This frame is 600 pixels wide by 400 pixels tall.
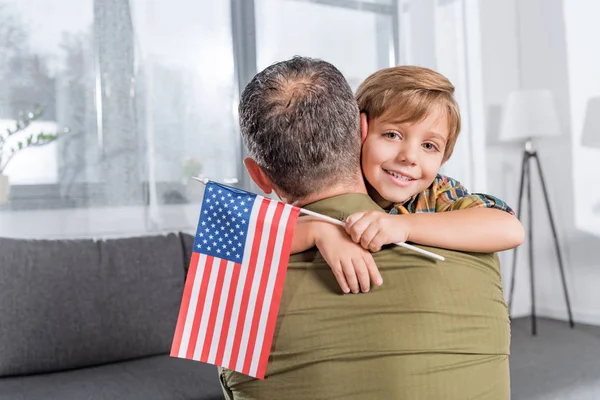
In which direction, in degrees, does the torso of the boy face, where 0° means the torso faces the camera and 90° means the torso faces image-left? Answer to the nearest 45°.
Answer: approximately 0°

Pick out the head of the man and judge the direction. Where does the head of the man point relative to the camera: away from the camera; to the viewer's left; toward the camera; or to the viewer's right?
away from the camera

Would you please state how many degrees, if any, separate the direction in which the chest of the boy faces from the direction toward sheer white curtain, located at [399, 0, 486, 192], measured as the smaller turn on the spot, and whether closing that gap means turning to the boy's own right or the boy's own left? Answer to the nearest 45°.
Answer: approximately 180°

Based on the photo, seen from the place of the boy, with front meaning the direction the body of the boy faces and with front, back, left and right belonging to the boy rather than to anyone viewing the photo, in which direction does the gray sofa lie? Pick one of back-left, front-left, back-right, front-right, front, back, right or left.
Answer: back-right

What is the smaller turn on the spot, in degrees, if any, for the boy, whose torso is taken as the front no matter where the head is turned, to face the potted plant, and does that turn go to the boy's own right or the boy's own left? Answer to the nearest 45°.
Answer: approximately 135° to the boy's own right
